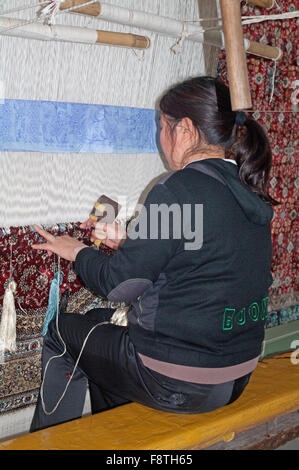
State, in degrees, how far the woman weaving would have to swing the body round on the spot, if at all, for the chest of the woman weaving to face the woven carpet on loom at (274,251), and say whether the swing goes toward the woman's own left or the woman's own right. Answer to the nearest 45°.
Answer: approximately 45° to the woman's own right

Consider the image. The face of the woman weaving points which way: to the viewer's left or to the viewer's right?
to the viewer's left

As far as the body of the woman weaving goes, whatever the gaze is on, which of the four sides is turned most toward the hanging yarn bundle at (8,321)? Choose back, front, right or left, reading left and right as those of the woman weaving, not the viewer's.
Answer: front

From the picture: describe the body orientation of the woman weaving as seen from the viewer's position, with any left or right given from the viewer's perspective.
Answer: facing away from the viewer and to the left of the viewer

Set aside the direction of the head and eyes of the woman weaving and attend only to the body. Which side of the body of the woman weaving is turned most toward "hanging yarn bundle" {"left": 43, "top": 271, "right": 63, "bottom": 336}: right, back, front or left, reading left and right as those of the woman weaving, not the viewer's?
front
